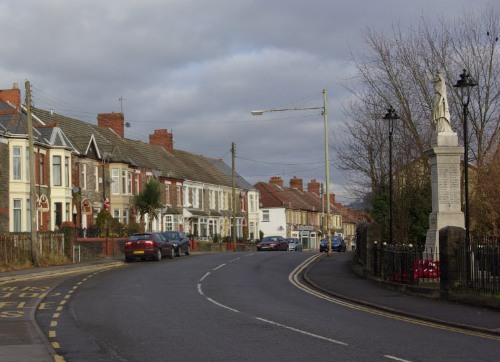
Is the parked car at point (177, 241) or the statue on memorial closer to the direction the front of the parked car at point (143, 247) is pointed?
the parked car

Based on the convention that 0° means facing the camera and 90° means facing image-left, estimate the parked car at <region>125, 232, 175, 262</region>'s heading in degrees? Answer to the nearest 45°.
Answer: approximately 225°

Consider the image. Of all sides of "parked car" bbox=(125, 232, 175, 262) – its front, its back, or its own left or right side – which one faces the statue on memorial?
right

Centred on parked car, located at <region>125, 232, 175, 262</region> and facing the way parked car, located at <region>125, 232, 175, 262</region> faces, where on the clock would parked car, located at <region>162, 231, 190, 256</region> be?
parked car, located at <region>162, 231, 190, 256</region> is roughly at 11 o'clock from parked car, located at <region>125, 232, 175, 262</region>.
